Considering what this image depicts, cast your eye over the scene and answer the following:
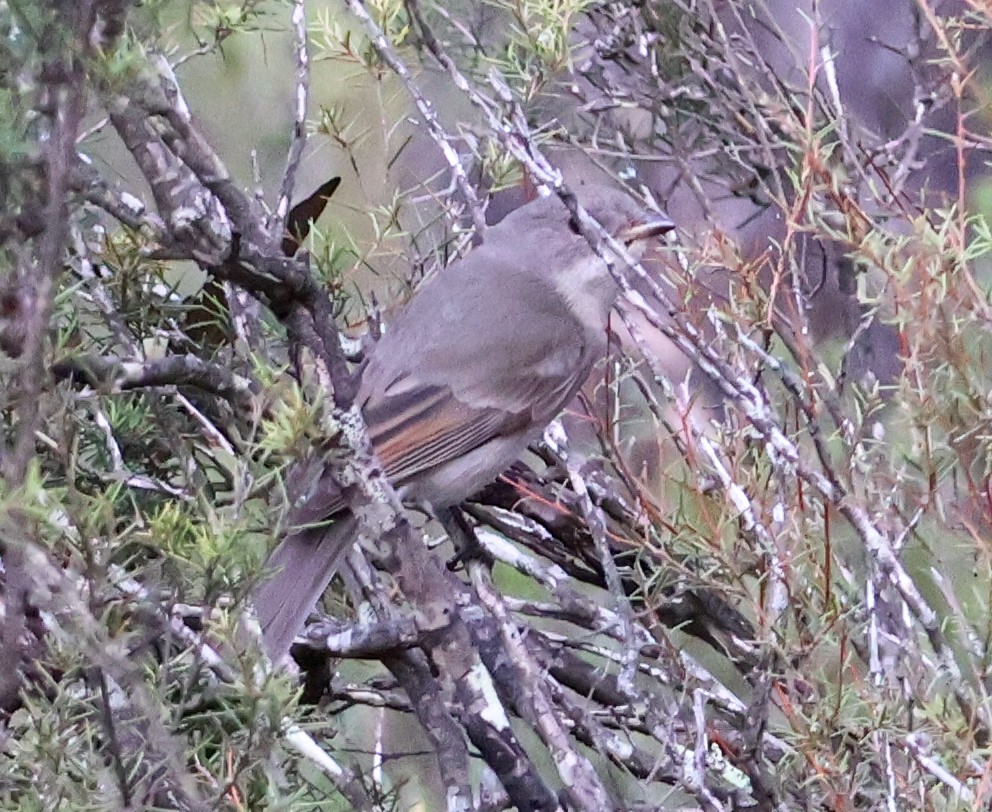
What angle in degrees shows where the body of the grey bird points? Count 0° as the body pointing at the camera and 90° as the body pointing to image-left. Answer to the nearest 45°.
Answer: approximately 270°
